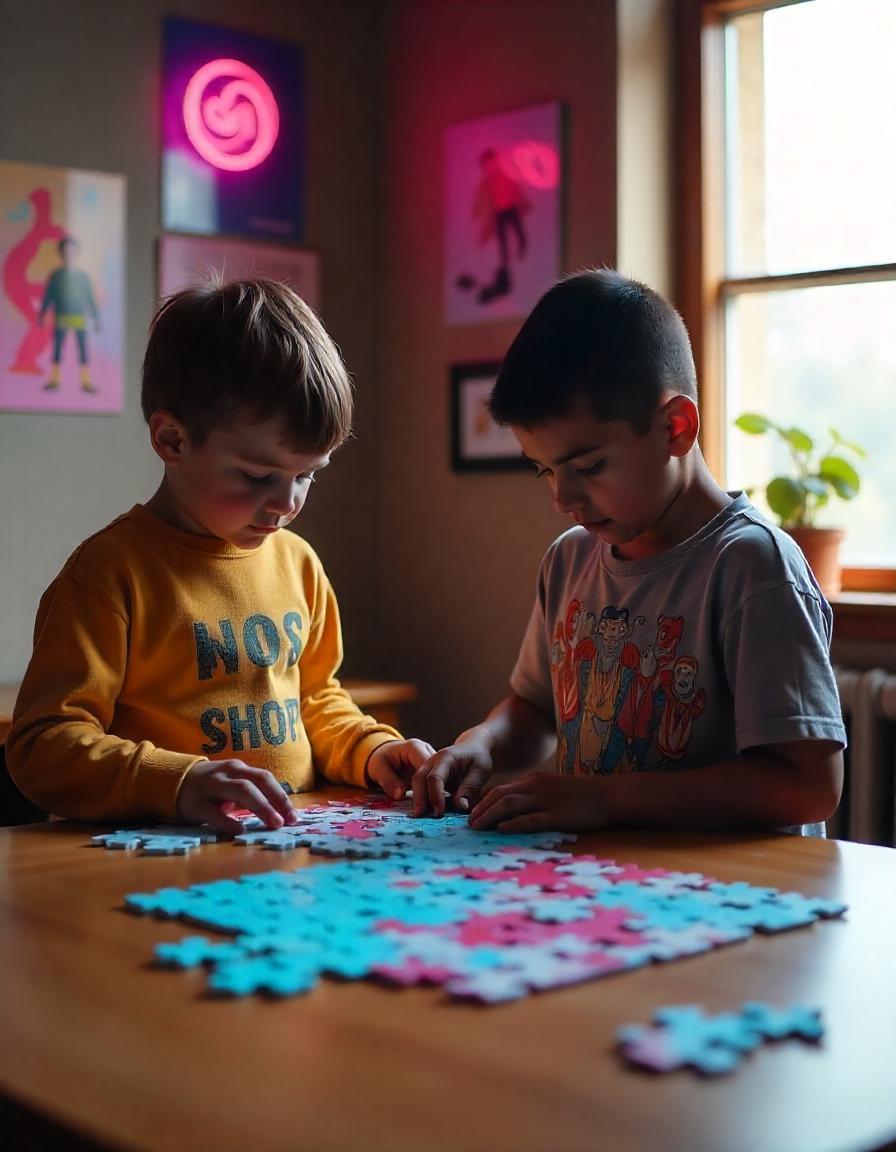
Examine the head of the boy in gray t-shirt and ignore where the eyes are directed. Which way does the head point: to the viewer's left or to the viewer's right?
to the viewer's left

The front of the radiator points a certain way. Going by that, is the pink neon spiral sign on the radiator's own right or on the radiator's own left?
on the radiator's own right

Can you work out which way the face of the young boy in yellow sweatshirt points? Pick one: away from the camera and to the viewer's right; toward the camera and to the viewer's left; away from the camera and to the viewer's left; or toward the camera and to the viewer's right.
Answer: toward the camera and to the viewer's right

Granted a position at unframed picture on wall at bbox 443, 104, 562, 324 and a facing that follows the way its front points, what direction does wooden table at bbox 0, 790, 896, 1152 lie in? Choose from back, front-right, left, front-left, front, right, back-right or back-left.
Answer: front-left

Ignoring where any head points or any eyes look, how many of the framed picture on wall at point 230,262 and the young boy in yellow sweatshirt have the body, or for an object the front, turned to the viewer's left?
0

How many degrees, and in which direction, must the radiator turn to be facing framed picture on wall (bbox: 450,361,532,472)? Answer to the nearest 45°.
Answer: approximately 90° to its right

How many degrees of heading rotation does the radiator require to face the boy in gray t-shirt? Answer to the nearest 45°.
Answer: approximately 45° to its left

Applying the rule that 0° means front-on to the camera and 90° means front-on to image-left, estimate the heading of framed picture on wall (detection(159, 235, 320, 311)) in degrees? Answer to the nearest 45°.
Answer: approximately 315°

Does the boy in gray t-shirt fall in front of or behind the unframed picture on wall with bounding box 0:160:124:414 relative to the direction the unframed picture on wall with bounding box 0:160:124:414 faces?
in front
